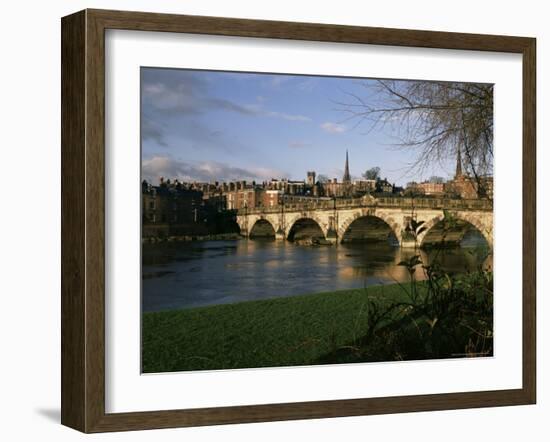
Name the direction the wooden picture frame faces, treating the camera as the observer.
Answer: facing the viewer and to the right of the viewer
